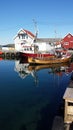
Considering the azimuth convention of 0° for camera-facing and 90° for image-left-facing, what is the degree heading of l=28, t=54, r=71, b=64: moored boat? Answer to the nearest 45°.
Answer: approximately 270°

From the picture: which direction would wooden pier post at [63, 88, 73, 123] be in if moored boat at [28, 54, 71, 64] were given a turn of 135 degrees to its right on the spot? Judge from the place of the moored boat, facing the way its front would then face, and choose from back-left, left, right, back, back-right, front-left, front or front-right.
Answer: front-left
